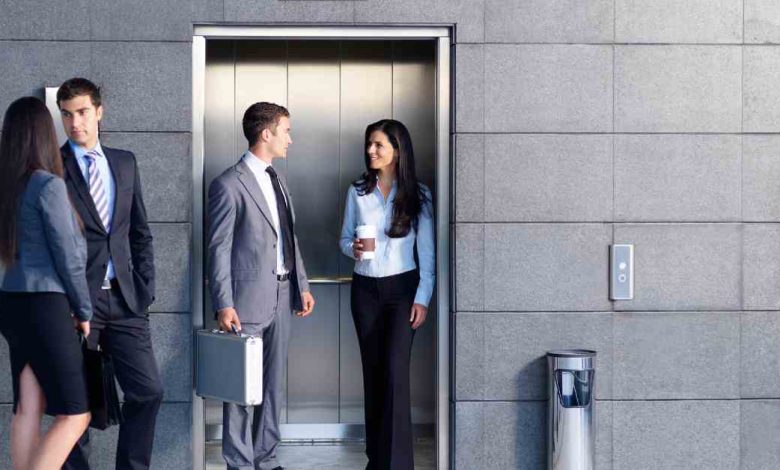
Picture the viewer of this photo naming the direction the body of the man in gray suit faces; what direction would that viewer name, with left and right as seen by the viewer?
facing the viewer and to the right of the viewer

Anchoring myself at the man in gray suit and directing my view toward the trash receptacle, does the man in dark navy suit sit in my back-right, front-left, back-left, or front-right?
back-right

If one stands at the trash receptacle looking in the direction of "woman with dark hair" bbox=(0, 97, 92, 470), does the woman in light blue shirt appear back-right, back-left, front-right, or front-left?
front-right

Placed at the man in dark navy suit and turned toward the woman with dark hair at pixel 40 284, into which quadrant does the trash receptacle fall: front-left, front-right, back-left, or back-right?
back-left

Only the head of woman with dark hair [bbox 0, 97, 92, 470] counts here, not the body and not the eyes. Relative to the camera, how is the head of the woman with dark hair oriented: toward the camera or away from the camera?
away from the camera

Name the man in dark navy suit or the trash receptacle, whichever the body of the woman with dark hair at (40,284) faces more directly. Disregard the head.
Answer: the man in dark navy suit

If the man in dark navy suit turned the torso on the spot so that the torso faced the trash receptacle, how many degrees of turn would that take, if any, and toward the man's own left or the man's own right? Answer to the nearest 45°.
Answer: approximately 135° to the man's own left

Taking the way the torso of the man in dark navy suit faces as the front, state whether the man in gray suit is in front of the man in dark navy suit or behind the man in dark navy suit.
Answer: behind

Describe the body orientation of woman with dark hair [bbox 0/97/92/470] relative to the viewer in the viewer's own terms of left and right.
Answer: facing away from the viewer and to the right of the viewer

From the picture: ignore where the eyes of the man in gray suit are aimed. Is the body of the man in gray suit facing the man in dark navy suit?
no

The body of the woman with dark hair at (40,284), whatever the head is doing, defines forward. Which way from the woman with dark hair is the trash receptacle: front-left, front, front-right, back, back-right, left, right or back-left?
front-right

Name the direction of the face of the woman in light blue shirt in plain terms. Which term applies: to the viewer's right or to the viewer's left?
to the viewer's left

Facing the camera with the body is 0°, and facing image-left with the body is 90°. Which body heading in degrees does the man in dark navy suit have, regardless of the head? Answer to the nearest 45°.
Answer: approximately 45°

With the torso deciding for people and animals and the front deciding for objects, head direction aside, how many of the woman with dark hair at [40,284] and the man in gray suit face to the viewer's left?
0

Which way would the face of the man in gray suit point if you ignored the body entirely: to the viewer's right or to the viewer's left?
to the viewer's right
